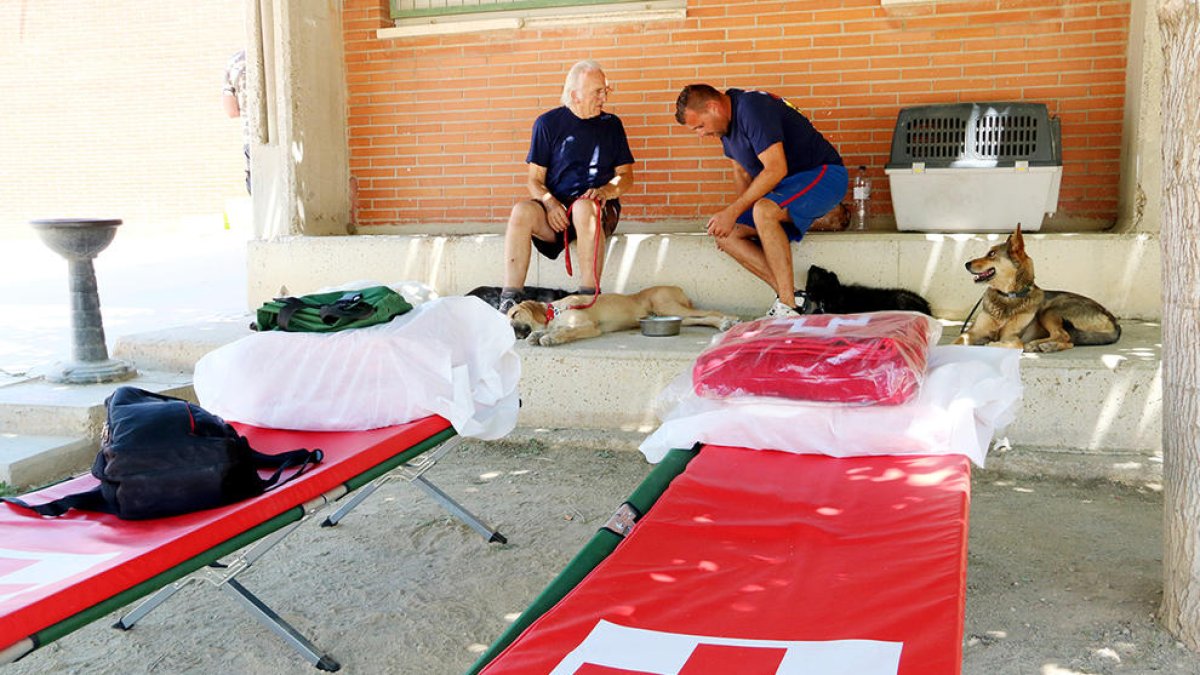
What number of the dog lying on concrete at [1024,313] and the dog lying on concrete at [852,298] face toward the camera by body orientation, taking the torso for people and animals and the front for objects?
0

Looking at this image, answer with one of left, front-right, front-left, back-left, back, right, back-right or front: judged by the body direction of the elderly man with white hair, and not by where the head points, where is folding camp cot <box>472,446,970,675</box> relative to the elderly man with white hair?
front

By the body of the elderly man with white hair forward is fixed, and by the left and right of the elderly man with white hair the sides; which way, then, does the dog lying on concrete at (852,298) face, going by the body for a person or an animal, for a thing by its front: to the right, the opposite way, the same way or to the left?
to the right

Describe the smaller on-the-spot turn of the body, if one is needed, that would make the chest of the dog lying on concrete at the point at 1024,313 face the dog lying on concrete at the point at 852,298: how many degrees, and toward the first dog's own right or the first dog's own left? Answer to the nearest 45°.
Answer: approximately 45° to the first dog's own right

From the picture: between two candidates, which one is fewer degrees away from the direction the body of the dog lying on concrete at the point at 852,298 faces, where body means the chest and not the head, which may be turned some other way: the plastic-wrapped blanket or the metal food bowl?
the metal food bowl

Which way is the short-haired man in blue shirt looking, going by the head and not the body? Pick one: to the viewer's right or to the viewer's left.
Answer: to the viewer's left

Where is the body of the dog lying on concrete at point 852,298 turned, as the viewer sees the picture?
to the viewer's left

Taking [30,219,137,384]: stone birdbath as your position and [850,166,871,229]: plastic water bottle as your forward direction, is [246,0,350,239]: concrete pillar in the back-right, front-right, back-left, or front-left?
front-left

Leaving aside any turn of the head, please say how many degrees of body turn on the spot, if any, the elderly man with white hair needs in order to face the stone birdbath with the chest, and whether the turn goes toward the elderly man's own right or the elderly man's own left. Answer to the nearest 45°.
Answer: approximately 90° to the elderly man's own right

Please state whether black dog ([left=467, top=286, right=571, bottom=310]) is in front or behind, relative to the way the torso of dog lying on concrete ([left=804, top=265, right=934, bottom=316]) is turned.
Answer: in front

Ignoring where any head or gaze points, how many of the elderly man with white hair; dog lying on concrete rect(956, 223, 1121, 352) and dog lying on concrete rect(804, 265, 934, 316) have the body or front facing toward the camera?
1

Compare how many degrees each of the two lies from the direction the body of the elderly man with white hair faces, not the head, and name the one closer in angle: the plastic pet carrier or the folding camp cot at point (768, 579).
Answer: the folding camp cot

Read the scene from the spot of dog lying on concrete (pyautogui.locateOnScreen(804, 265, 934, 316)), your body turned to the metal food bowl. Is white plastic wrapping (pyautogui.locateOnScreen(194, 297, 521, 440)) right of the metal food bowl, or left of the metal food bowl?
left

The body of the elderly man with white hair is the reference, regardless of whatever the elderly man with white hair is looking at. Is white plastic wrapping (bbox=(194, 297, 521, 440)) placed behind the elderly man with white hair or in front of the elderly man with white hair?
in front

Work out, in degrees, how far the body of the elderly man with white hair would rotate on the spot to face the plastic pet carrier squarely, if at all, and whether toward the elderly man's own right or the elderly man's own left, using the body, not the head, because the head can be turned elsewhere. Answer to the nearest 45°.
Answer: approximately 90° to the elderly man's own left

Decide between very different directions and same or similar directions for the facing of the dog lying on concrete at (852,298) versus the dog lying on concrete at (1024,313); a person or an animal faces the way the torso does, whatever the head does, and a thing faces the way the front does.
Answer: same or similar directions

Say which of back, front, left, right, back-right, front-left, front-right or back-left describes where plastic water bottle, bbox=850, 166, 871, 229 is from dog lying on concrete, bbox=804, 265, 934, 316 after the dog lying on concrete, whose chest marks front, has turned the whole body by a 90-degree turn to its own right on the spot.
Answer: front

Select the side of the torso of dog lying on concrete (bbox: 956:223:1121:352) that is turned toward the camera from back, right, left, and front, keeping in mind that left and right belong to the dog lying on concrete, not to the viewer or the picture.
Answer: left

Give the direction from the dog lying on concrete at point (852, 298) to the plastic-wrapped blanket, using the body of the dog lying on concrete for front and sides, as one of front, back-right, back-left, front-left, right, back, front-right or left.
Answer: left

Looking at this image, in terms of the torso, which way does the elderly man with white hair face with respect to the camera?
toward the camera
